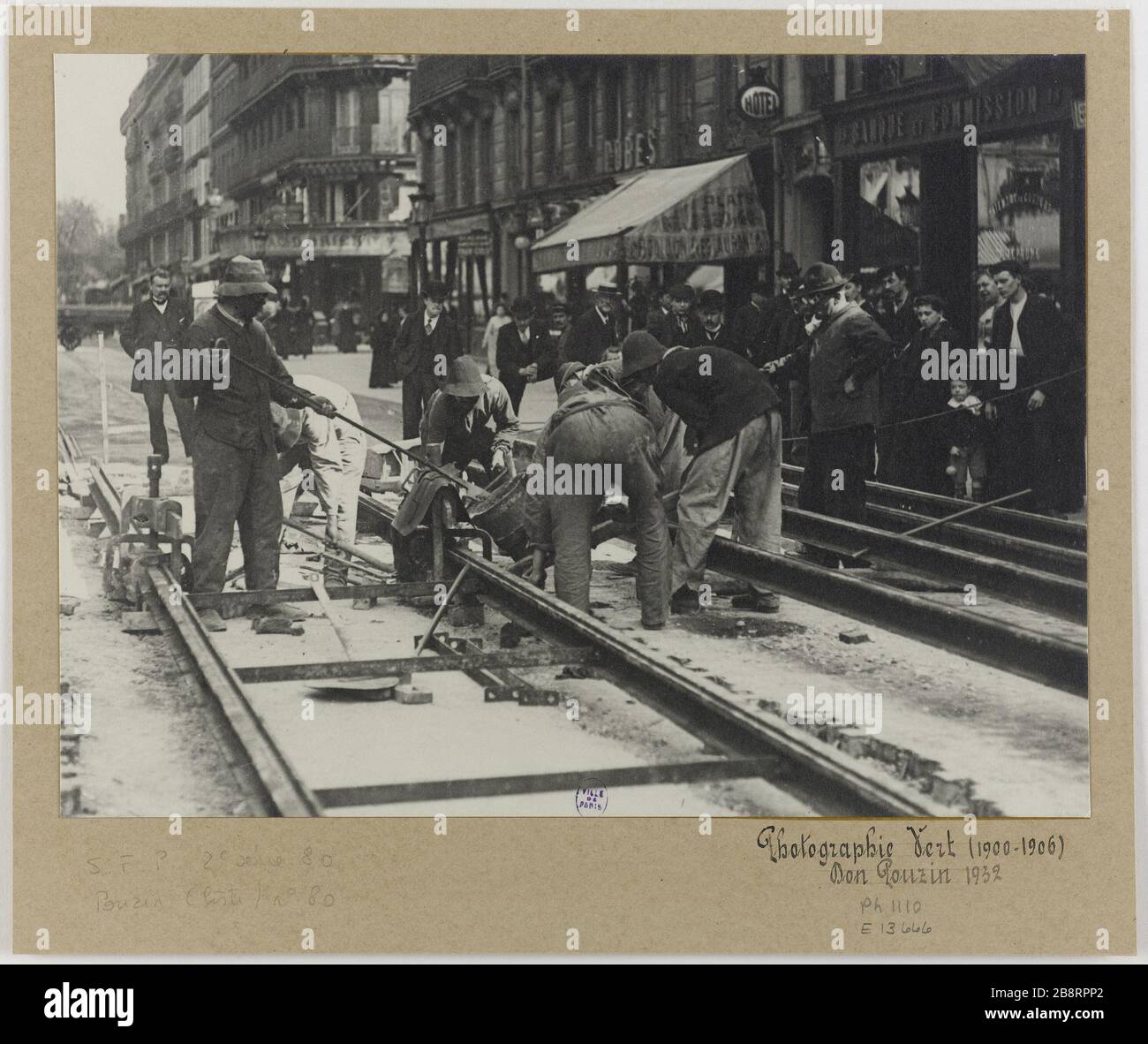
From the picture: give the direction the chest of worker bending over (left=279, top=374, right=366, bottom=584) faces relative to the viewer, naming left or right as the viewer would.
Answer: facing to the left of the viewer

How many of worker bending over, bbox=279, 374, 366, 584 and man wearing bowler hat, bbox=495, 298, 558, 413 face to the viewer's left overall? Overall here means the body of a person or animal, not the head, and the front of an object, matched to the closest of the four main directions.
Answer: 1

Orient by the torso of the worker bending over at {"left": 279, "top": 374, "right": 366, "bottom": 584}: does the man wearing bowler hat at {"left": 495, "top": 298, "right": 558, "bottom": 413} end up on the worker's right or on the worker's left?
on the worker's right
